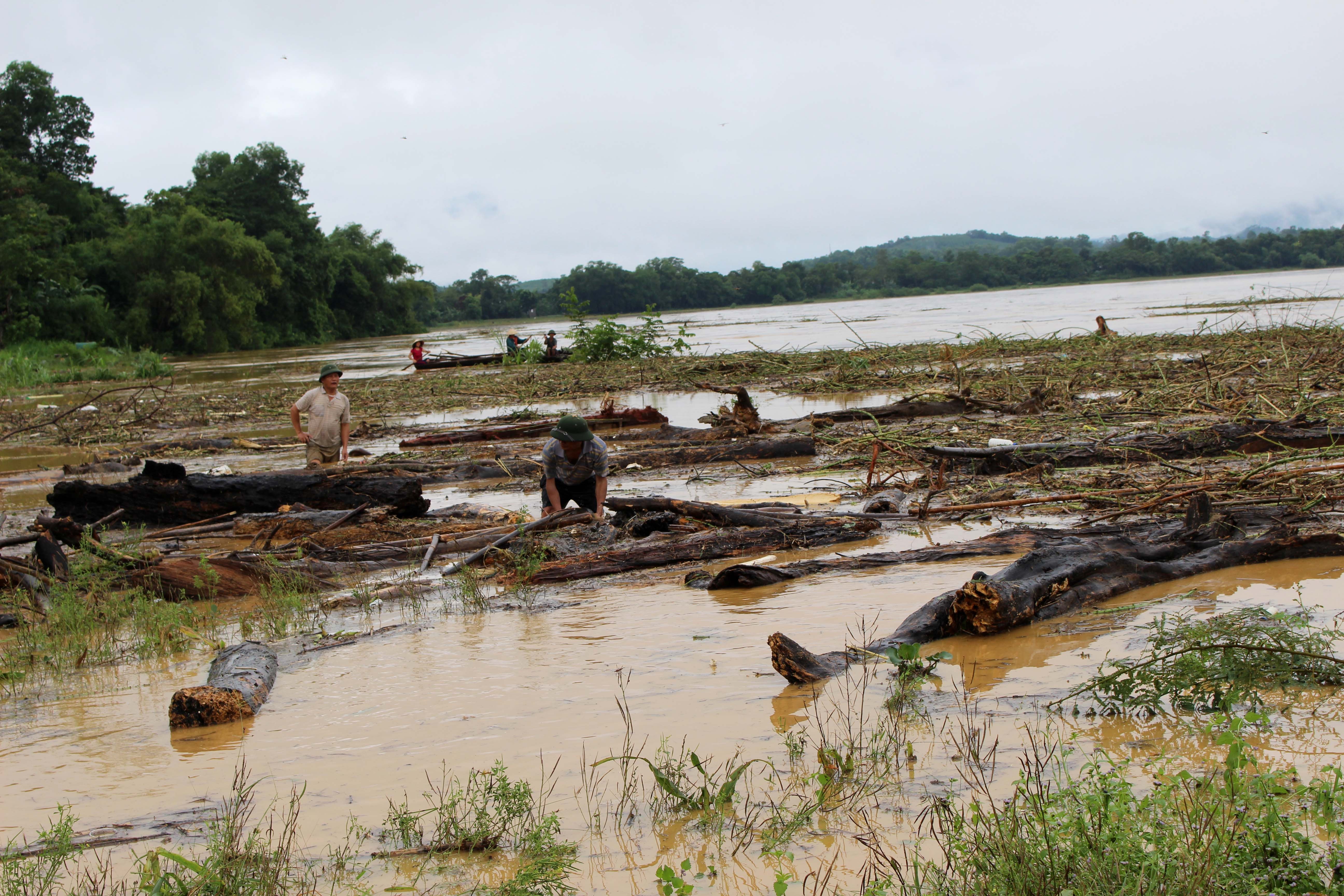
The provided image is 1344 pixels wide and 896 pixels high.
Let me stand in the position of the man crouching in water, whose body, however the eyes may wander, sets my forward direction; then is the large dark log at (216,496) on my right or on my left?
on my right

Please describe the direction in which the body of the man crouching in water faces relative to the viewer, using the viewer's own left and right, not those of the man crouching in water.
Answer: facing the viewer

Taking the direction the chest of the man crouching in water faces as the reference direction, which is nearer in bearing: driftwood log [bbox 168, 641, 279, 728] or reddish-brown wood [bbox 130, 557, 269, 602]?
the driftwood log

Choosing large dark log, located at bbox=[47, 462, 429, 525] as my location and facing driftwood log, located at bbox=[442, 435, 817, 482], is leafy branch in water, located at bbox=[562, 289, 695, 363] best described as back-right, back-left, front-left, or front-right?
front-left

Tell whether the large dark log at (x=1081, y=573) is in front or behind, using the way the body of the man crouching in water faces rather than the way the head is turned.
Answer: in front

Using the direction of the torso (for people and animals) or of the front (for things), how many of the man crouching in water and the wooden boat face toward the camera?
1

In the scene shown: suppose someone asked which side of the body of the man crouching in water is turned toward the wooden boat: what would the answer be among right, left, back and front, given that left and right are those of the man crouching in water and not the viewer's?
back

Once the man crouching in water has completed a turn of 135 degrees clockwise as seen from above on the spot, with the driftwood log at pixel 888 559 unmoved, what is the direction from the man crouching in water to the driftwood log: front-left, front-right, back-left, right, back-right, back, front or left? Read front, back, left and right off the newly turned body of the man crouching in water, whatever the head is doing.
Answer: back
